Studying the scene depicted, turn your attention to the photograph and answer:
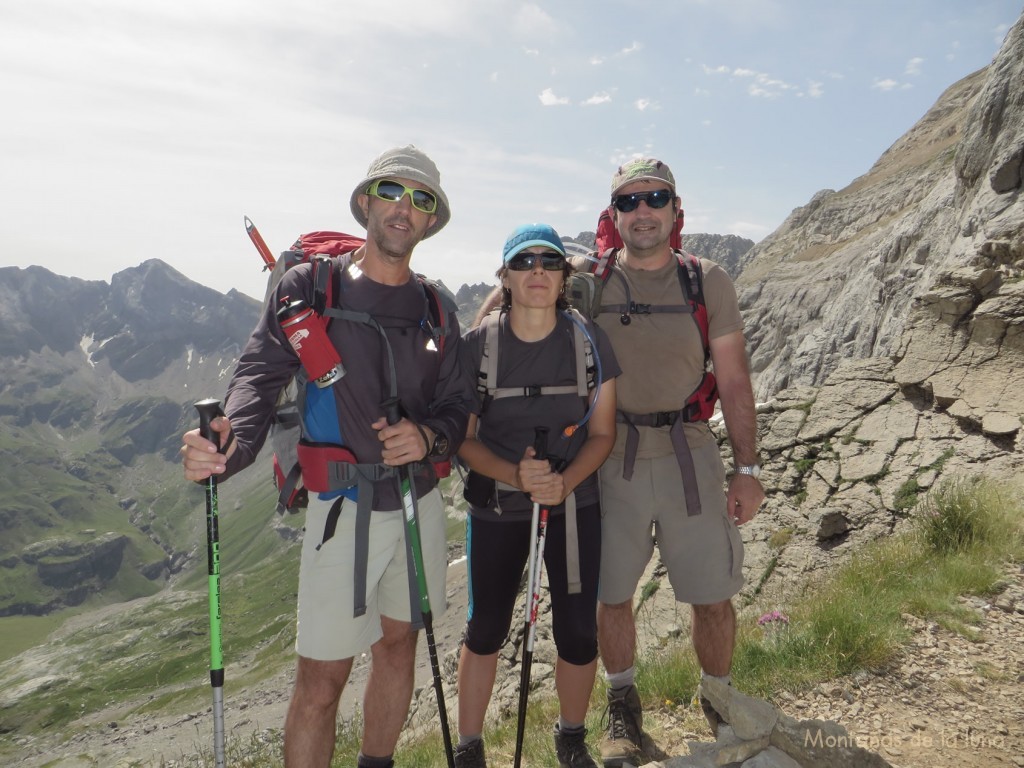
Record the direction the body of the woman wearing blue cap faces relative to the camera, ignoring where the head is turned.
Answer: toward the camera

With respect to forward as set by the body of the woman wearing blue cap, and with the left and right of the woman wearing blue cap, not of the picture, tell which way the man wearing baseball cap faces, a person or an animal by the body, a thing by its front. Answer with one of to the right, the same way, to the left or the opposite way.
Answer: the same way

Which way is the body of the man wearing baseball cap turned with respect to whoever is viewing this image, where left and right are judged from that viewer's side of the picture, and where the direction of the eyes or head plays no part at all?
facing the viewer

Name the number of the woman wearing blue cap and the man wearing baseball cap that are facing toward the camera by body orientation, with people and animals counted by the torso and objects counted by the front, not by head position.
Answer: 2

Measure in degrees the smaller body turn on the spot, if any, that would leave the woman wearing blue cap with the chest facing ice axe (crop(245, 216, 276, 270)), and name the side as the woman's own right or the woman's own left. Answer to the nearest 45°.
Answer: approximately 90° to the woman's own right

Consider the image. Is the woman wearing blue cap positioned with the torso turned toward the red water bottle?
no

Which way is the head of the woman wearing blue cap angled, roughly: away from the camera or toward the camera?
toward the camera

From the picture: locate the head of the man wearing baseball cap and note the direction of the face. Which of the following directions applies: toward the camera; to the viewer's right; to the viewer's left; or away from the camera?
toward the camera

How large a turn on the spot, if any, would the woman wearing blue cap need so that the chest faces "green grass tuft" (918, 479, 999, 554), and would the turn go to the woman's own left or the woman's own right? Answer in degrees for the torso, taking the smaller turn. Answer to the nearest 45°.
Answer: approximately 135° to the woman's own left

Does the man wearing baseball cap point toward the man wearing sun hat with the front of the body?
no

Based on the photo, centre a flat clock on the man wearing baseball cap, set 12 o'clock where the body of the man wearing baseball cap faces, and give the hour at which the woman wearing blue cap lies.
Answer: The woman wearing blue cap is roughly at 2 o'clock from the man wearing baseball cap.

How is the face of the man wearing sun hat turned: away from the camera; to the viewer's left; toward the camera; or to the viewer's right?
toward the camera

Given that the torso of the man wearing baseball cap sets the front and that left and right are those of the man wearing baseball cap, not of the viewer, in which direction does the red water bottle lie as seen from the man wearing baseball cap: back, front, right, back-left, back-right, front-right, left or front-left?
front-right
